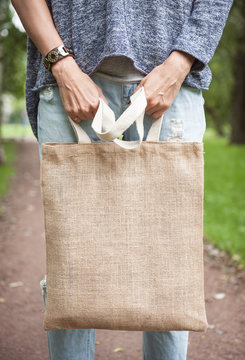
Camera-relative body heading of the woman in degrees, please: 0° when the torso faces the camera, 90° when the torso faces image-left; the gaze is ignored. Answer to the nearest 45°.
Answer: approximately 0°

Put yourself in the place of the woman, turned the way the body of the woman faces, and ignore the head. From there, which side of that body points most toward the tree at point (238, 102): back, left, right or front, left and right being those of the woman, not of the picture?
back
